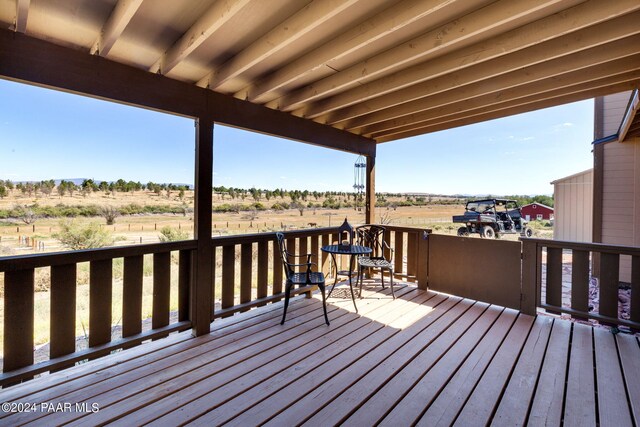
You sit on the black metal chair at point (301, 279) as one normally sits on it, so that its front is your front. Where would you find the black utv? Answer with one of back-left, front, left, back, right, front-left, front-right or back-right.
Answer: front-left

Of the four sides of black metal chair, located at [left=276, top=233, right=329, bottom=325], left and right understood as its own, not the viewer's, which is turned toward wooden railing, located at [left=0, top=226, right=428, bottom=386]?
back

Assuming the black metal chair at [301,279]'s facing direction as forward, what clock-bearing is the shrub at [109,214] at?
The shrub is roughly at 7 o'clock from the black metal chair.

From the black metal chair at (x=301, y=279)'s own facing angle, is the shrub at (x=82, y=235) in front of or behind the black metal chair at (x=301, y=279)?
behind

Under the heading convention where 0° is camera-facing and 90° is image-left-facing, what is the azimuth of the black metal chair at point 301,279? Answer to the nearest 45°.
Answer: approximately 270°

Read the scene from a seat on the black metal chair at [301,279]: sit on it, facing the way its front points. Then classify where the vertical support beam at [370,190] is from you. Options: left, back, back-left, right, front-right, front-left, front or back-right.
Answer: front-left
